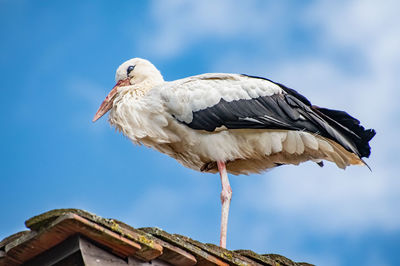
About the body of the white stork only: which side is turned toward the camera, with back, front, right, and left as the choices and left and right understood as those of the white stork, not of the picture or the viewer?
left
